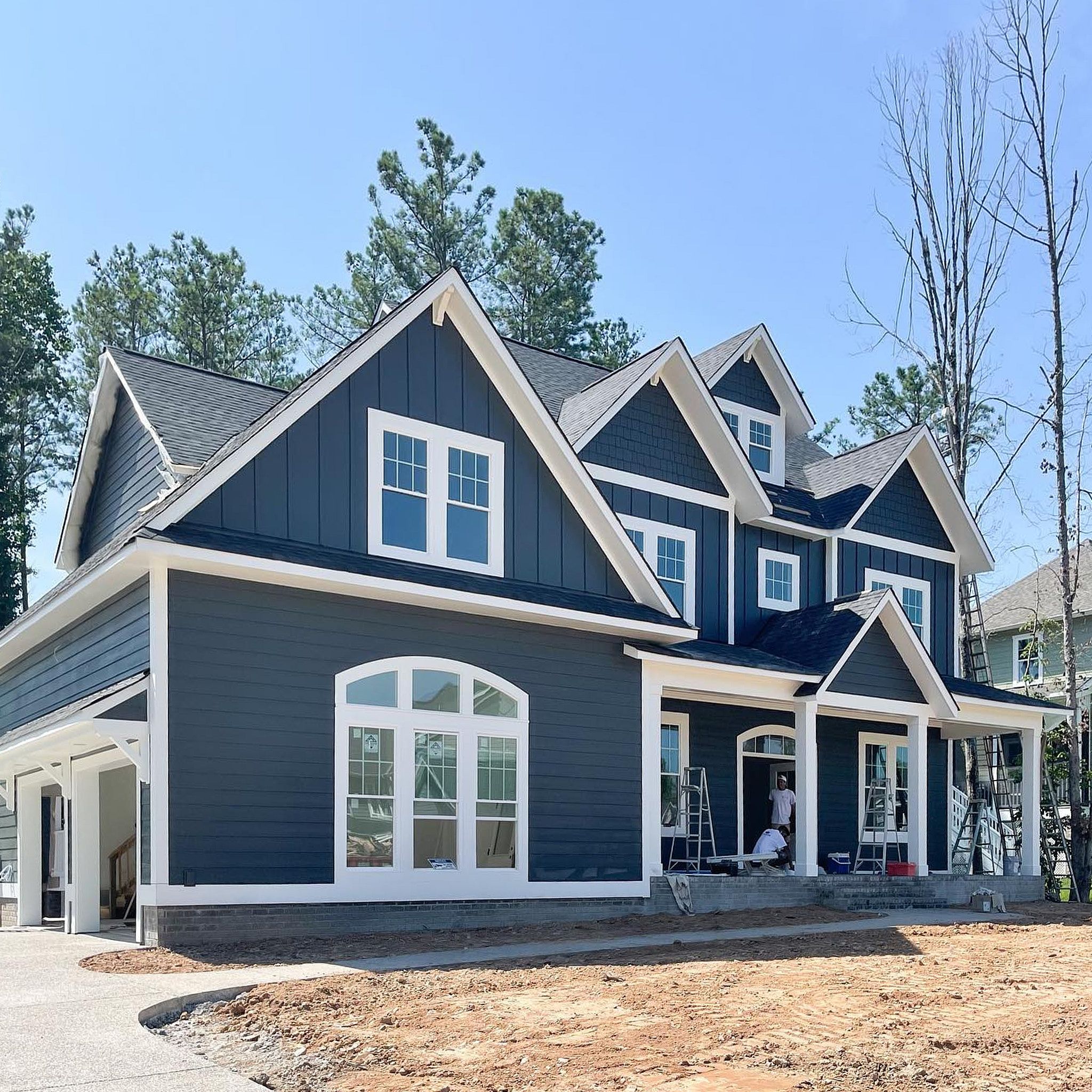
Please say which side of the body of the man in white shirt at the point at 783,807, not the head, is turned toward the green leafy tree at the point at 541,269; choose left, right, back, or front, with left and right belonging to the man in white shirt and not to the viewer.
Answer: back

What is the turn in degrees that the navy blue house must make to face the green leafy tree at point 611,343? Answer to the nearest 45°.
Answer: approximately 135° to its left

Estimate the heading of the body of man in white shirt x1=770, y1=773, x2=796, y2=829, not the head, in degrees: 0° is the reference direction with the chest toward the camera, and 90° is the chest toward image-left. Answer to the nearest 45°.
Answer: approximately 0°

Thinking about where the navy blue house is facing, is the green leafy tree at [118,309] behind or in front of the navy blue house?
behind

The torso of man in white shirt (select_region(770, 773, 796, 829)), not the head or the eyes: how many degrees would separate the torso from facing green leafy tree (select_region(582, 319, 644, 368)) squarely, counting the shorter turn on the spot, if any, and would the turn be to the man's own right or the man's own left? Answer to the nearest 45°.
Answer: approximately 180°
